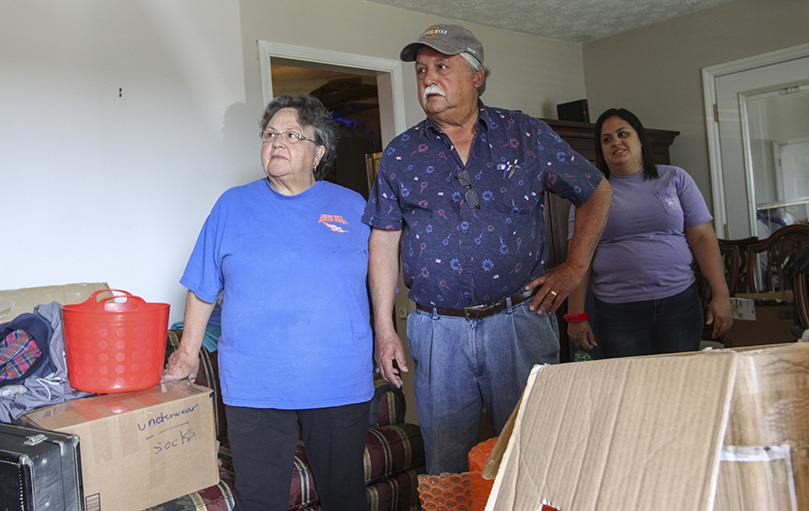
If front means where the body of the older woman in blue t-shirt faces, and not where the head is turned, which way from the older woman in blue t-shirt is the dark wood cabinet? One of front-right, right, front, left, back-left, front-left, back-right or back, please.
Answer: back-left

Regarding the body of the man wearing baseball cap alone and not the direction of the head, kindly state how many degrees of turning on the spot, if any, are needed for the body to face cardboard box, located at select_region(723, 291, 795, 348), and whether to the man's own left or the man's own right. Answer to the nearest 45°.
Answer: approximately 135° to the man's own left

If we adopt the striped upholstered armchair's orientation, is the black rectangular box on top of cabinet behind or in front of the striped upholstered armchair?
behind

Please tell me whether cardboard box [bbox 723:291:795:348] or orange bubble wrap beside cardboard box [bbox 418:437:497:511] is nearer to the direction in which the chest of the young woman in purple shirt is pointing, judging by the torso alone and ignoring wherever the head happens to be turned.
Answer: the orange bubble wrap beside cardboard box

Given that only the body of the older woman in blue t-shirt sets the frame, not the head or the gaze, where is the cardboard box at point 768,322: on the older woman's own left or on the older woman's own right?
on the older woman's own left

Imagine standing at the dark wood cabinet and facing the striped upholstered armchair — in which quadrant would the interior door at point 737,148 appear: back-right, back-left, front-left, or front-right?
back-left
